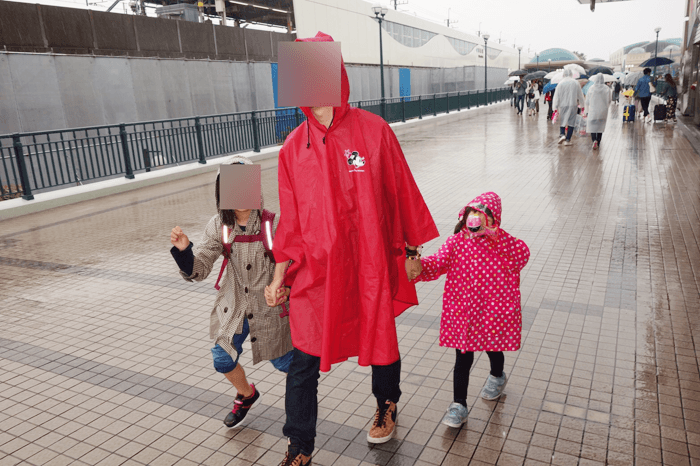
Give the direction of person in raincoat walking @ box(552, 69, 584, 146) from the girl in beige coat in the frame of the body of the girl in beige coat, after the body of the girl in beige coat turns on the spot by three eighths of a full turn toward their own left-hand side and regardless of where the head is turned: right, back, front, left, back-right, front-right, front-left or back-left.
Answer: front

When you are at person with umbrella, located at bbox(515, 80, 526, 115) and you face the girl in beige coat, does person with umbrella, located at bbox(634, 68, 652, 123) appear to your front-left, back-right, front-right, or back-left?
front-left

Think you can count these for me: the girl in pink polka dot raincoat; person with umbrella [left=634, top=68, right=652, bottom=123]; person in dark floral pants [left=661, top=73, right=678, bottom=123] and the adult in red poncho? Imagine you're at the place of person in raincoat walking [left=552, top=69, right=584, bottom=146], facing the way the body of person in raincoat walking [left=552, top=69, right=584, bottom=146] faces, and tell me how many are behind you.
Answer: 2

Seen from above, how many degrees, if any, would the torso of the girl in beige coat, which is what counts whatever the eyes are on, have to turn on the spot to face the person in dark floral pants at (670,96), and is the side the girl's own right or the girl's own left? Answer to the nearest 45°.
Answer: approximately 135° to the girl's own left

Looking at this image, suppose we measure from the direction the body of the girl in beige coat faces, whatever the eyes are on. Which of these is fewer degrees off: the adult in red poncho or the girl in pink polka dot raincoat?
the adult in red poncho

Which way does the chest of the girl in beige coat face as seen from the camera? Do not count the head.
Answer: toward the camera
